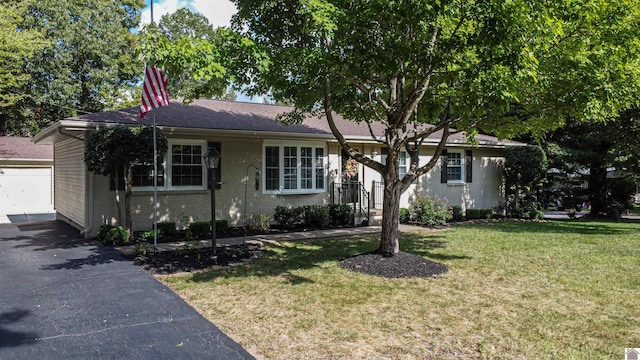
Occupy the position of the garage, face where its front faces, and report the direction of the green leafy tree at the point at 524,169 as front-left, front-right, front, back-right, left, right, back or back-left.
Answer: front-left

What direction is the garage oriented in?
toward the camera

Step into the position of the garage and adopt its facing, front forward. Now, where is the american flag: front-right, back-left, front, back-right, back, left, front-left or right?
front

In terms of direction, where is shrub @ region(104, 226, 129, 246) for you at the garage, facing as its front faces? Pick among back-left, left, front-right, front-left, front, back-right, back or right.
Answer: front

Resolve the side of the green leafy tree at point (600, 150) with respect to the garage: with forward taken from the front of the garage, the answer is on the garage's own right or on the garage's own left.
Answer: on the garage's own left

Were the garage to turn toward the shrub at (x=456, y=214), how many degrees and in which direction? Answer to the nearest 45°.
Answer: approximately 45° to its left

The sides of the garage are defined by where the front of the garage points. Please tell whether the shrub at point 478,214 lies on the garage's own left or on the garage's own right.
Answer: on the garage's own left

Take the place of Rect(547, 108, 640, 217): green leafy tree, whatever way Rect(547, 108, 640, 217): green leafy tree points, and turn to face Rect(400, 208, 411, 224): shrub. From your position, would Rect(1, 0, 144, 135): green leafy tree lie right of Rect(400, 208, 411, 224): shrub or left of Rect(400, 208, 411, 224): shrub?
right

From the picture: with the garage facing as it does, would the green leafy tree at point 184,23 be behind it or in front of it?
behind

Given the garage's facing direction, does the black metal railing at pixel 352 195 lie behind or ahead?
ahead

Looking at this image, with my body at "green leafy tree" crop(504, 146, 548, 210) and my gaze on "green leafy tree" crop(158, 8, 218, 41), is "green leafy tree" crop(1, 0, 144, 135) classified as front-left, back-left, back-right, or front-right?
front-left

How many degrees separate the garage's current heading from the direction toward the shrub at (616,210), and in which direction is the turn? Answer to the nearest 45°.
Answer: approximately 45° to its left

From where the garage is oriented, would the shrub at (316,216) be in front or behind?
in front
